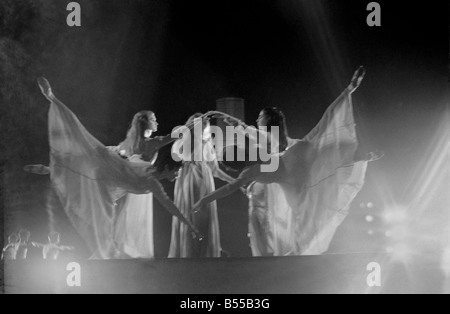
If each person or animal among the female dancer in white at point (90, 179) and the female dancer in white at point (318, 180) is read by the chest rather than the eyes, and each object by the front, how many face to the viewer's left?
1

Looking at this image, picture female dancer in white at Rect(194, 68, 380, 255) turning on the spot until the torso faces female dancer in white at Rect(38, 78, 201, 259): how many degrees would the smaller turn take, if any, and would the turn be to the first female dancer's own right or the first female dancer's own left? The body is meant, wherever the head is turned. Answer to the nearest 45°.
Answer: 0° — they already face them

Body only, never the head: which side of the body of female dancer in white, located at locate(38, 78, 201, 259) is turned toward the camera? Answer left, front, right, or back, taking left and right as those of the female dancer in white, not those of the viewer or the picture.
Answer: right

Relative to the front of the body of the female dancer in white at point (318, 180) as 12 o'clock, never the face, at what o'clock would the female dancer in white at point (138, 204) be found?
the female dancer in white at point (138, 204) is roughly at 12 o'clock from the female dancer in white at point (318, 180).

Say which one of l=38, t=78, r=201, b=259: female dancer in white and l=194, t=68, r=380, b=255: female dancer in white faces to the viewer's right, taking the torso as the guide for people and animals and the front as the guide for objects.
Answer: l=38, t=78, r=201, b=259: female dancer in white

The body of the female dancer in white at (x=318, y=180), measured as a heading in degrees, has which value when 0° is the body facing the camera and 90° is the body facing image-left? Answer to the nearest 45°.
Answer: approximately 90°

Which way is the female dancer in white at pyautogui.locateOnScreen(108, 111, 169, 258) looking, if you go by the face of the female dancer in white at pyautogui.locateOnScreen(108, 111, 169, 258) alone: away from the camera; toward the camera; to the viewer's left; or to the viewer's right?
to the viewer's right

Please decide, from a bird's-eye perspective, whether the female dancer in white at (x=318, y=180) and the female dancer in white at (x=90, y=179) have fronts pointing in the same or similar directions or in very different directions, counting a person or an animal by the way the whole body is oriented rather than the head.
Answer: very different directions
